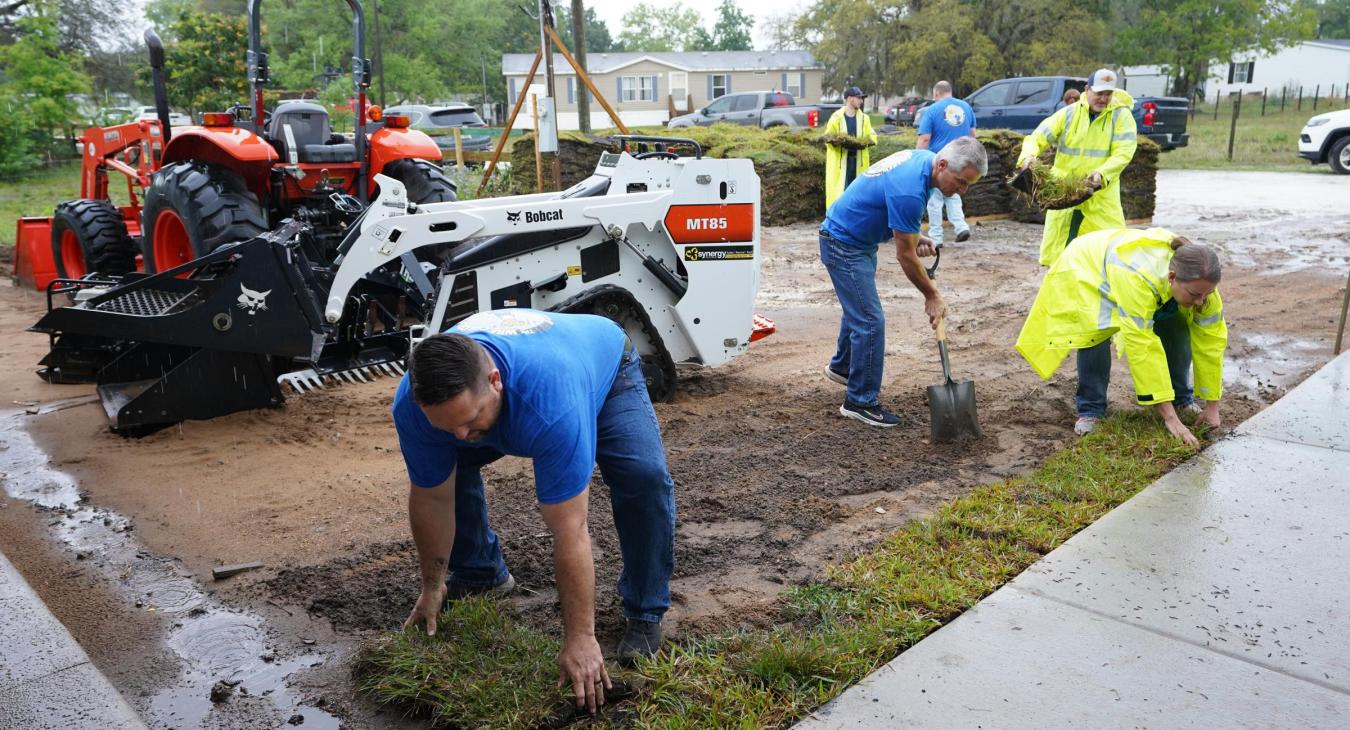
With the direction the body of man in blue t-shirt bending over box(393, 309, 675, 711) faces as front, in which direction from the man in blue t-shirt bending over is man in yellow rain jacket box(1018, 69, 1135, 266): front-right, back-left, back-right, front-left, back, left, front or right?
back

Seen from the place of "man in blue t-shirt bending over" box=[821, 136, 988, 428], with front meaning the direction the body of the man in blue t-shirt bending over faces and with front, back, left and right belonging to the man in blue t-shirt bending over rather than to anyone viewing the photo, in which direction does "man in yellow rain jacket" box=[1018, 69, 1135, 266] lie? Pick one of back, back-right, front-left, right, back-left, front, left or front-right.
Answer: front-left

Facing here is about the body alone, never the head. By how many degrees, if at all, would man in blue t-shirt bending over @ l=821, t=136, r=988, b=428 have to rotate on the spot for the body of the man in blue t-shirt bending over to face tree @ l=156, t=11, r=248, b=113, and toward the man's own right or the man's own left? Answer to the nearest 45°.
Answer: approximately 135° to the man's own left

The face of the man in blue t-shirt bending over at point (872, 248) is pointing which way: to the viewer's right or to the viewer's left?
to the viewer's right

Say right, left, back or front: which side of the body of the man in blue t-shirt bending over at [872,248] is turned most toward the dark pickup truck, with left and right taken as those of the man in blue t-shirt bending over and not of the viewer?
left

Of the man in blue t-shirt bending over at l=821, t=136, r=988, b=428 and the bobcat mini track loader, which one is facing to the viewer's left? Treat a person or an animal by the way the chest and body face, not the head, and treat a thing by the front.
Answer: the bobcat mini track loader

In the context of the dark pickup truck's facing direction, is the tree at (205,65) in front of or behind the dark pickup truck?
in front

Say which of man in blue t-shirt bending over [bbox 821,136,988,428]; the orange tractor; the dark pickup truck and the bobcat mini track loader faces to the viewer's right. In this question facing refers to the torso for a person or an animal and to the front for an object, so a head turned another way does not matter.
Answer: the man in blue t-shirt bending over

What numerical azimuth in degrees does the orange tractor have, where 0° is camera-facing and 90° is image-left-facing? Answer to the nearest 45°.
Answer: approximately 135°

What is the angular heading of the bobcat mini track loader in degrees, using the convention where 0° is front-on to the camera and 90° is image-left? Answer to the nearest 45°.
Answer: approximately 90°

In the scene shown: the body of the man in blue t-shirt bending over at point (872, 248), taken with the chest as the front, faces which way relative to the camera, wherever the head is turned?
to the viewer's right

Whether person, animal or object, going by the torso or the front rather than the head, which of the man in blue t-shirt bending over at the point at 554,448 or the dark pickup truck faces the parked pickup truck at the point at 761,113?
the dark pickup truck

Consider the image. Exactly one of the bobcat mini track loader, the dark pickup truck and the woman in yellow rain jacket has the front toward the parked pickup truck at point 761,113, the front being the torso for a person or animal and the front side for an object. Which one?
the dark pickup truck

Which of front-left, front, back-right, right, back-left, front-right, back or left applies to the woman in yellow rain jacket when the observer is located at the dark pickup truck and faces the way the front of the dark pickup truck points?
back-left
